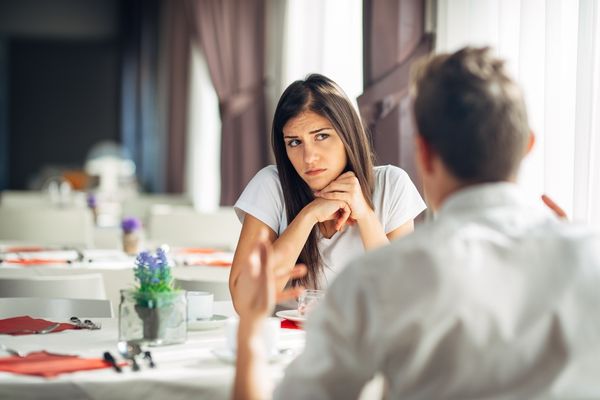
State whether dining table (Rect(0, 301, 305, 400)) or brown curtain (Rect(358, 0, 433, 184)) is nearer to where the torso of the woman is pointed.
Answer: the dining table

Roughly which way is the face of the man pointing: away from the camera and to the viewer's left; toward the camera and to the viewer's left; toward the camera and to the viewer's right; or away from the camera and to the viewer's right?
away from the camera and to the viewer's left

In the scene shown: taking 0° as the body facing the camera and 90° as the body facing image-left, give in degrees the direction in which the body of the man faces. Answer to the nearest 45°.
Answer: approximately 180°

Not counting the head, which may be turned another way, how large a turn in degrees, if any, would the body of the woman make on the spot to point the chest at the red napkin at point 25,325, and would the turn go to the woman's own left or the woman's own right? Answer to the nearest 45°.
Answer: approximately 45° to the woman's own right

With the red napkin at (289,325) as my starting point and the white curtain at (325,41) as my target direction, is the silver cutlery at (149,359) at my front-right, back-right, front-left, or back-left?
back-left

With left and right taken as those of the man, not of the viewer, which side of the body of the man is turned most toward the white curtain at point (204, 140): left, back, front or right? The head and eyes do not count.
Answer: front

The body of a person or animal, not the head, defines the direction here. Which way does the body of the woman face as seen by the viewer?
toward the camera

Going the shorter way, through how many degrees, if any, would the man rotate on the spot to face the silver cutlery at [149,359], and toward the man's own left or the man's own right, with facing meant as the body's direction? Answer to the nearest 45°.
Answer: approximately 45° to the man's own left

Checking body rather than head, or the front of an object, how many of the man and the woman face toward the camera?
1

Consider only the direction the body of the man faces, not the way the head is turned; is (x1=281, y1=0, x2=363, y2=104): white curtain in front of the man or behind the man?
in front

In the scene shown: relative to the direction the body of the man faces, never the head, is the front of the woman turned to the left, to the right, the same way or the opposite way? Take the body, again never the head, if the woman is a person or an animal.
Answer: the opposite way
